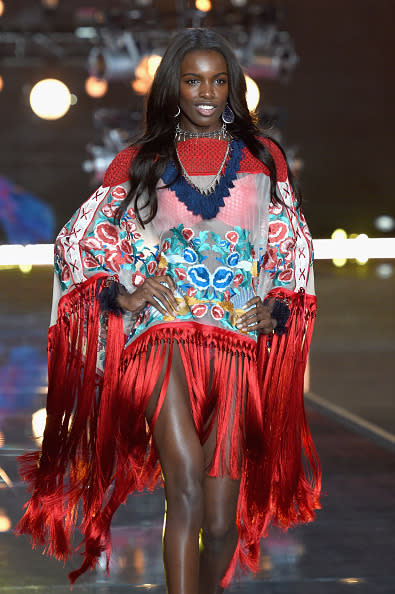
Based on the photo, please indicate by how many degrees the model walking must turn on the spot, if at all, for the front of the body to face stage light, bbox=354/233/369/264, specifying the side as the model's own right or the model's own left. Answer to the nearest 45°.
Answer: approximately 180°

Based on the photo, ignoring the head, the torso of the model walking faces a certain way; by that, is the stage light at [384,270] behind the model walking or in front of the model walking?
behind

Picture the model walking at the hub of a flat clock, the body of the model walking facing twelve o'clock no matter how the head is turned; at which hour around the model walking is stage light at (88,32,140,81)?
The stage light is roughly at 6 o'clock from the model walking.

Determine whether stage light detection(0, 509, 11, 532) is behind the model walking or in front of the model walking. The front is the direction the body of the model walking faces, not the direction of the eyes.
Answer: behind

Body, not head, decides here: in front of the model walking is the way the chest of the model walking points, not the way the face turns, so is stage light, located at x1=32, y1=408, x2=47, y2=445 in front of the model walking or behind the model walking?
behind

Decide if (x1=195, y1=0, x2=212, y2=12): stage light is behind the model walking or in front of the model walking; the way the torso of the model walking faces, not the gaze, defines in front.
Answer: behind

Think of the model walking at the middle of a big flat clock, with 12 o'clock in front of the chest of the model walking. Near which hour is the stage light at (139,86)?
The stage light is roughly at 6 o'clock from the model walking.

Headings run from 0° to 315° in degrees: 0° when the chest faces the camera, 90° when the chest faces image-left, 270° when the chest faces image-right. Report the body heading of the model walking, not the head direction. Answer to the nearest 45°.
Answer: approximately 0°

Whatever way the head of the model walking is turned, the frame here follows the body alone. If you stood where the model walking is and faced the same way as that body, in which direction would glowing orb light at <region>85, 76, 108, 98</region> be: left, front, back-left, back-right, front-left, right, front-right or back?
back
